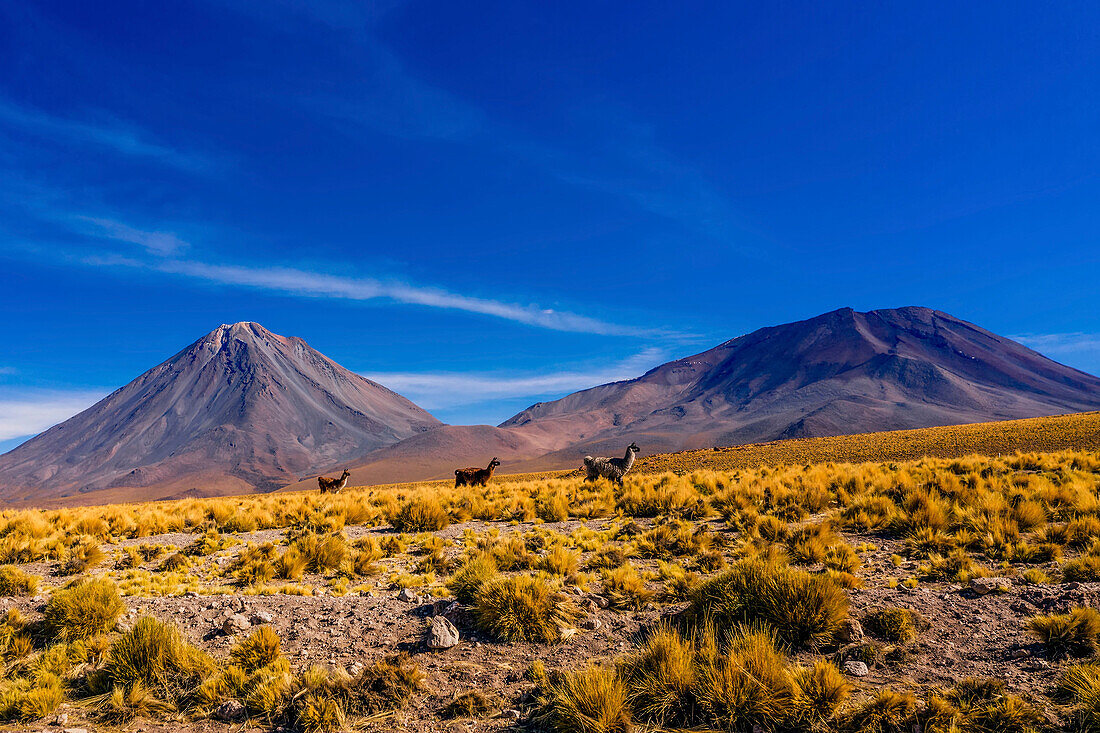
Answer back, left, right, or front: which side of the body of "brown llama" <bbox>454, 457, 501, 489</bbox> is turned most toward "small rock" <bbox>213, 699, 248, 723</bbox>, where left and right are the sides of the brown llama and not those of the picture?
right

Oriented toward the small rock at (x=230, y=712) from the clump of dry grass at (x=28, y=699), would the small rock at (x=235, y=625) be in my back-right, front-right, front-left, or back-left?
front-left

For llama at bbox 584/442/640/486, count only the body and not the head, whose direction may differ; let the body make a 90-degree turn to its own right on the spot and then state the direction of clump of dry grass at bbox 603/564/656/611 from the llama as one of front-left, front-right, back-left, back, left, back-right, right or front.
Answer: front

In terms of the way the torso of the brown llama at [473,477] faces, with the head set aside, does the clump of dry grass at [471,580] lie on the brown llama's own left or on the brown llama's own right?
on the brown llama's own right

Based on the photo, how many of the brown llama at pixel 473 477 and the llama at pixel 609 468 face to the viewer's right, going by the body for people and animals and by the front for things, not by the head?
2

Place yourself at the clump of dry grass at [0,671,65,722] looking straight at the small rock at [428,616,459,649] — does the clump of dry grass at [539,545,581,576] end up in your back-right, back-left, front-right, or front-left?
front-left

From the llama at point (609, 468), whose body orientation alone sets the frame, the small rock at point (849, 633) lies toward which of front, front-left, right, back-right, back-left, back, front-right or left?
right

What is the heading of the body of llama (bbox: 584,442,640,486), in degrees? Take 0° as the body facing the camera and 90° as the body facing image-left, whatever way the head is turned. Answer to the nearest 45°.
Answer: approximately 270°

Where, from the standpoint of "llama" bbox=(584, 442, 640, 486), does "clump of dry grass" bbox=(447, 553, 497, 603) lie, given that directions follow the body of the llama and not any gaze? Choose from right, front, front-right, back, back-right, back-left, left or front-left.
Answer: right

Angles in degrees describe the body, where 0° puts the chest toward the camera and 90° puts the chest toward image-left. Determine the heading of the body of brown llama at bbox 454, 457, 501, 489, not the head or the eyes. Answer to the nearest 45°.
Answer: approximately 270°

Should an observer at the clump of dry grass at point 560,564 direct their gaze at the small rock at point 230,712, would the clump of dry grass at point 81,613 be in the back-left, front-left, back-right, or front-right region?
front-right

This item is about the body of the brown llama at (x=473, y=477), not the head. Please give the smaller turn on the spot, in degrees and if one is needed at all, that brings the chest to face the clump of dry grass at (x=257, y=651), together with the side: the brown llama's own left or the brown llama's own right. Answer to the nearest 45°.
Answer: approximately 90° to the brown llama's own right

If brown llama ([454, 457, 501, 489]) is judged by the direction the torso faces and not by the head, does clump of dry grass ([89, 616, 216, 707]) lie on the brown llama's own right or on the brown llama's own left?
on the brown llama's own right
